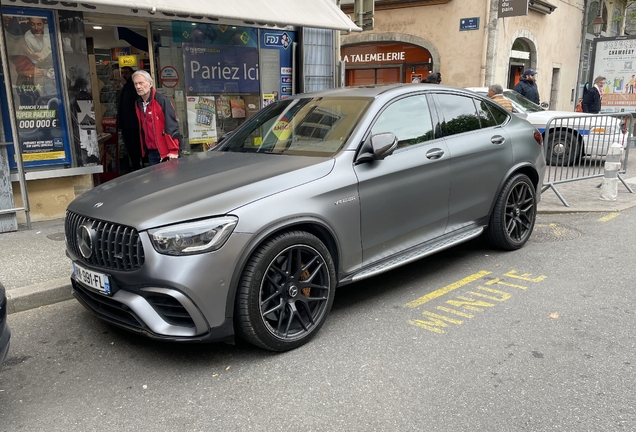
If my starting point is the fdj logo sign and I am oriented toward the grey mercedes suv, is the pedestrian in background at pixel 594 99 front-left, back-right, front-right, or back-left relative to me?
back-left

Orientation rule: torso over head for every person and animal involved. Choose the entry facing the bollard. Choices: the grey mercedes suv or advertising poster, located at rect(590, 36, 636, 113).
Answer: the advertising poster

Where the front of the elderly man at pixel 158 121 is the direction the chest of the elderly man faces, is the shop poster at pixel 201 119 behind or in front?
behind

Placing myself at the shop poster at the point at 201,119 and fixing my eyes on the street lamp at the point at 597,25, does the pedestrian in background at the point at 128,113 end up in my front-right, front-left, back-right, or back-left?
back-left

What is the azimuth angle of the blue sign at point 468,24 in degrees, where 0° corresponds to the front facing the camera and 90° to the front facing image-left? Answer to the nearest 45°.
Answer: approximately 0°

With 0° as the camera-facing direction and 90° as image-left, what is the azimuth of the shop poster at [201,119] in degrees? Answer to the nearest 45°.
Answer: approximately 0°

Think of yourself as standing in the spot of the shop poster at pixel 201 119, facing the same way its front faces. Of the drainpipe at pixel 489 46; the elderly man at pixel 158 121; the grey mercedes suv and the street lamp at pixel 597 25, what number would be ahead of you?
2

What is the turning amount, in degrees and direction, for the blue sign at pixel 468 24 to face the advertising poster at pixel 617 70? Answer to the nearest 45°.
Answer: approximately 90° to its left
